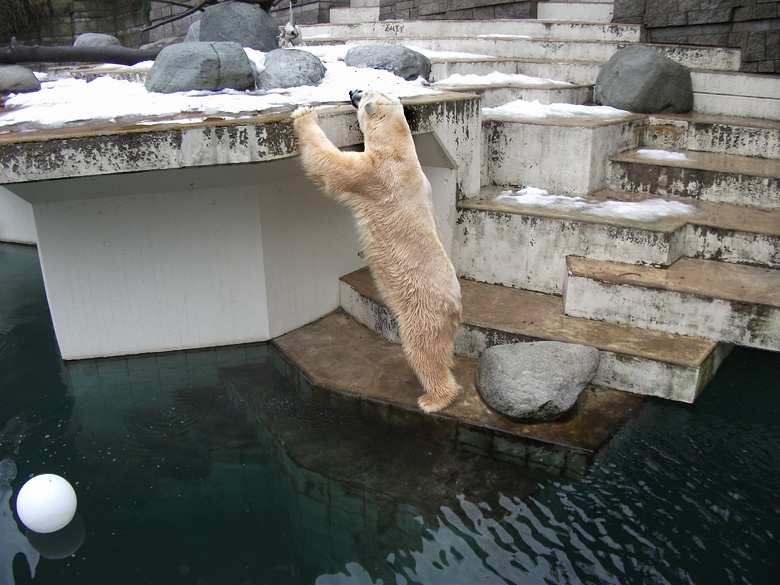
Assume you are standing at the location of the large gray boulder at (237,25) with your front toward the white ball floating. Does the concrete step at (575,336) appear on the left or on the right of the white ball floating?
left

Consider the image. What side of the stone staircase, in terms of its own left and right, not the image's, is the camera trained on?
front

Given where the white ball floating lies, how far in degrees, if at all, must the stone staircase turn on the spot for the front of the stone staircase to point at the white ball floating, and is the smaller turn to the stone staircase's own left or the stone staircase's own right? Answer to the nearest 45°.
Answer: approximately 45° to the stone staircase's own right

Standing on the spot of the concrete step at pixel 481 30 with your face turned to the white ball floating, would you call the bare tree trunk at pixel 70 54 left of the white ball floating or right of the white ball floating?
right

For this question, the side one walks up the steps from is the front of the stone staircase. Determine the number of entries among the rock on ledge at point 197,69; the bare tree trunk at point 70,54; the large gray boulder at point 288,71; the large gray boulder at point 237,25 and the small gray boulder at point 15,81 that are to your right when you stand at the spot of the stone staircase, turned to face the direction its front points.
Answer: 5

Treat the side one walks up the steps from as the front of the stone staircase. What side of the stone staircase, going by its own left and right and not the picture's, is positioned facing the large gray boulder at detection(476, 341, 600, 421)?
front

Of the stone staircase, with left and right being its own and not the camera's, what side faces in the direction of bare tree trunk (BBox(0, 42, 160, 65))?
right

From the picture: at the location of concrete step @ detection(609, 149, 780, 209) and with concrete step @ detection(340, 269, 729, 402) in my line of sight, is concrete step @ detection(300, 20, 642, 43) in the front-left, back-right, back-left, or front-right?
back-right

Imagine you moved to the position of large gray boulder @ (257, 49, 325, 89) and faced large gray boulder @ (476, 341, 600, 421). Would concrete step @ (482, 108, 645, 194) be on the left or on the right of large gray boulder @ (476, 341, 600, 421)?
left

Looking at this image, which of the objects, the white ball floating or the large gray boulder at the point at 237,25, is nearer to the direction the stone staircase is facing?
the white ball floating

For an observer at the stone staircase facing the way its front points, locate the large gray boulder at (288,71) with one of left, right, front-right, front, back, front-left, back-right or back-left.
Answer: right
